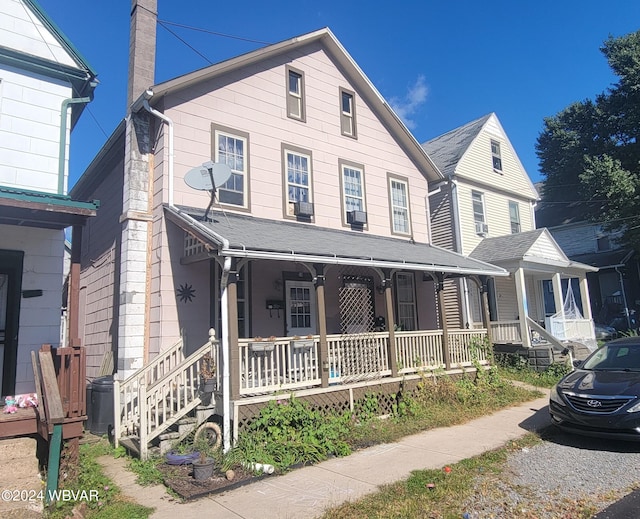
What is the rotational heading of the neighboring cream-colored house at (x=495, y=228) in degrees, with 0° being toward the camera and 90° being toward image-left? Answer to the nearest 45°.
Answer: approximately 315°

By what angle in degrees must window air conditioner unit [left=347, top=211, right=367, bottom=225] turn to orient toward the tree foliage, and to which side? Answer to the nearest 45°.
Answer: approximately 90° to its left

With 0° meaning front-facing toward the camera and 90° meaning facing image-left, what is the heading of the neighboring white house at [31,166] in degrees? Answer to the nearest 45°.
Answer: approximately 315°

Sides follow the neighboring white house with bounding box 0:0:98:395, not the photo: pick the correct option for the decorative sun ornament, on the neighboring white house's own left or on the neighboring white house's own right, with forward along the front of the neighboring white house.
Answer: on the neighboring white house's own left

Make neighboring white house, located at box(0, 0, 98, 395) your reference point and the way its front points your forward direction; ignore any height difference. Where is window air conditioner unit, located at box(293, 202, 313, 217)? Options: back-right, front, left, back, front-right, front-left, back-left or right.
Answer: front-left

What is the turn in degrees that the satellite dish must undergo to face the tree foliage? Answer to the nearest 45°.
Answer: approximately 135° to its left

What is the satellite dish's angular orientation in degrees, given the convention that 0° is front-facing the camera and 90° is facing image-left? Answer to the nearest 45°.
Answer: approximately 0°

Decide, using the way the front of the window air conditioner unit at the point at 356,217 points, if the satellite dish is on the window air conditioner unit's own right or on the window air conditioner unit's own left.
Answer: on the window air conditioner unit's own right
